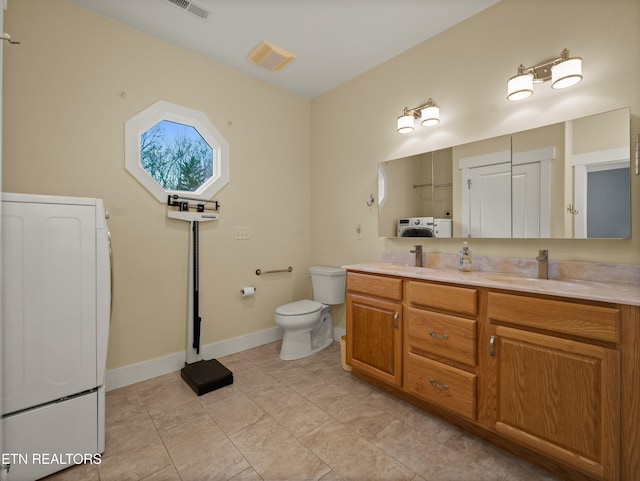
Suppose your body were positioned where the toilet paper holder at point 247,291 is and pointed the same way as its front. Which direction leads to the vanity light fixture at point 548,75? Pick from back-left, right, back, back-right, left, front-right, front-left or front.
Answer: front

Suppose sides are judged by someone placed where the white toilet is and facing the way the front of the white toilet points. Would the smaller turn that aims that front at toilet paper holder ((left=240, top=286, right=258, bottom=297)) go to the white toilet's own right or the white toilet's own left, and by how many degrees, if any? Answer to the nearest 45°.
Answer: approximately 45° to the white toilet's own right

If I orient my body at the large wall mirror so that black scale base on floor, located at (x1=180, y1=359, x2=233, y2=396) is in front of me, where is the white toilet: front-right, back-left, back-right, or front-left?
front-right

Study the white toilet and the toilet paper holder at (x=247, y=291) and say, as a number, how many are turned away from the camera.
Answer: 0

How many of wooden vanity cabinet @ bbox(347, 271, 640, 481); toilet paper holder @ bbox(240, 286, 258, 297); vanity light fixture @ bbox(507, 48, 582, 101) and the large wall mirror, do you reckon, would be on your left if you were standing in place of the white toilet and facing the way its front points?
3

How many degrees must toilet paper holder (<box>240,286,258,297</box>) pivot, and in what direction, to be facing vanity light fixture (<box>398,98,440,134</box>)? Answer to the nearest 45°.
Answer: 0° — it already faces it

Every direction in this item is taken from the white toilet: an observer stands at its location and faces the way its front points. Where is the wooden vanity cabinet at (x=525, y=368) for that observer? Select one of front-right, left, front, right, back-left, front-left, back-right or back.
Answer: left

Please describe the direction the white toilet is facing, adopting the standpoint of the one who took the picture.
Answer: facing the viewer and to the left of the viewer

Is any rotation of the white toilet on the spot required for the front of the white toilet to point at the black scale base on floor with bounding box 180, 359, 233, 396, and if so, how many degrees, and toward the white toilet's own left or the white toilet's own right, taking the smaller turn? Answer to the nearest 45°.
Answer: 0° — it already faces it

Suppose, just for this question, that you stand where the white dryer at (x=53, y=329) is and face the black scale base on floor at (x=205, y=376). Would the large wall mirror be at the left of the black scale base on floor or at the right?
right

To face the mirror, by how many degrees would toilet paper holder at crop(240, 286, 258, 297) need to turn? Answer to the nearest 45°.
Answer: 0° — it already faces it

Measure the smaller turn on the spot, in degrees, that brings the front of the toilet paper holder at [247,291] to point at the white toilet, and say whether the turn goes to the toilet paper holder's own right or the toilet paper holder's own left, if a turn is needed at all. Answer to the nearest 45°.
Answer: approximately 45° to the toilet paper holder's own left
